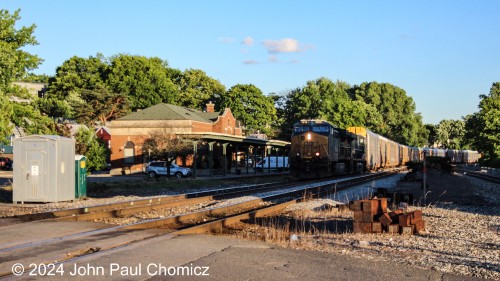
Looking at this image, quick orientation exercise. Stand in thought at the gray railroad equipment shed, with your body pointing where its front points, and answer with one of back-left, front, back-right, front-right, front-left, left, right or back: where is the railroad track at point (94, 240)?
front-left

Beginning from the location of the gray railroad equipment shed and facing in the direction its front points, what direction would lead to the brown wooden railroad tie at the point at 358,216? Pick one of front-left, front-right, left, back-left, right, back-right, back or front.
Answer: left

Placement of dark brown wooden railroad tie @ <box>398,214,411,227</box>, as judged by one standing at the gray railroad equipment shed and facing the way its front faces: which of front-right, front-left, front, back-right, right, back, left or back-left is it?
left

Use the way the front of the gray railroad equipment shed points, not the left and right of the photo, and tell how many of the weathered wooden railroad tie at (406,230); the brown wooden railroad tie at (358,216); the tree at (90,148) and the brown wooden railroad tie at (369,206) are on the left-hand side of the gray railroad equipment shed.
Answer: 3

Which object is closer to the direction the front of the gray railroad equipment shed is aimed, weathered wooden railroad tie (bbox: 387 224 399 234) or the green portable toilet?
the weathered wooden railroad tie

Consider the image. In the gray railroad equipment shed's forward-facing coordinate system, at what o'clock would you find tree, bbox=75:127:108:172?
The tree is roughly at 5 o'clock from the gray railroad equipment shed.

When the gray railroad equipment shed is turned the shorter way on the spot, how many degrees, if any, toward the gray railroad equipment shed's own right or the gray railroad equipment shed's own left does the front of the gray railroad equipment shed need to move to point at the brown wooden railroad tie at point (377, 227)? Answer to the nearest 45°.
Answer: approximately 90° to the gray railroad equipment shed's own left

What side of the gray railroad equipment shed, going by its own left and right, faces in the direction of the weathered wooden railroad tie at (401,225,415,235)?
left

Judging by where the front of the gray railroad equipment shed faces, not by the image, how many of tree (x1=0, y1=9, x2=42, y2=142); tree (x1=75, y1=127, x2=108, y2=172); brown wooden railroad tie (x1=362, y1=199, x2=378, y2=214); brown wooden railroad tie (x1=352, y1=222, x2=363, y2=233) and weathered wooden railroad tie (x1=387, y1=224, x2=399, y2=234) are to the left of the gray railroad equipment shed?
3

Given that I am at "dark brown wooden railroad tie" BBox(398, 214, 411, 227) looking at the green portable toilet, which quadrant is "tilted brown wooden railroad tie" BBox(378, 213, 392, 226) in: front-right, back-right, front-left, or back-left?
front-left

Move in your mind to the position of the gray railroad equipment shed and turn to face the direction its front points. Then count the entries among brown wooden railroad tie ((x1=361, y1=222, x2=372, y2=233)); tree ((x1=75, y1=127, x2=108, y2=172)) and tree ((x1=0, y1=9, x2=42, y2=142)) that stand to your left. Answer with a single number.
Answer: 1

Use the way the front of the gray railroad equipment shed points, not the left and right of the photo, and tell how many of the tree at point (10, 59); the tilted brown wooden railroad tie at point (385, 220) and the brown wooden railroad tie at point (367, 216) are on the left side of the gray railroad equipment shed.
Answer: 2

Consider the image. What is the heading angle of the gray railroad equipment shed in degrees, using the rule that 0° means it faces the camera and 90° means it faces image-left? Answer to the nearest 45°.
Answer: approximately 45°

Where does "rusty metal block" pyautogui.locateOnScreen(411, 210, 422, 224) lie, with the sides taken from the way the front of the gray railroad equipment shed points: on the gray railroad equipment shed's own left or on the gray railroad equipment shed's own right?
on the gray railroad equipment shed's own left

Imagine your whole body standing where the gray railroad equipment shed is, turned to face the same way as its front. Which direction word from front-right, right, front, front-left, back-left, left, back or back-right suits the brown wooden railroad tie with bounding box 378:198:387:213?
left

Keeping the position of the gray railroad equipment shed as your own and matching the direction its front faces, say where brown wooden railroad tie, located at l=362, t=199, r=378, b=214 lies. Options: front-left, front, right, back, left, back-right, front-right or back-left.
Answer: left

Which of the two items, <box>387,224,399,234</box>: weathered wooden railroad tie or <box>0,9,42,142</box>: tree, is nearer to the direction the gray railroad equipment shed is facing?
the weathered wooden railroad tie

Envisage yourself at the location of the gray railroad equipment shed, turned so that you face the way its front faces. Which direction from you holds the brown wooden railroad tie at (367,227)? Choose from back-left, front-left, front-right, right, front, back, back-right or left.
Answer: left

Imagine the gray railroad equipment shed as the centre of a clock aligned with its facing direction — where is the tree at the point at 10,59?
The tree is roughly at 4 o'clock from the gray railroad equipment shed.

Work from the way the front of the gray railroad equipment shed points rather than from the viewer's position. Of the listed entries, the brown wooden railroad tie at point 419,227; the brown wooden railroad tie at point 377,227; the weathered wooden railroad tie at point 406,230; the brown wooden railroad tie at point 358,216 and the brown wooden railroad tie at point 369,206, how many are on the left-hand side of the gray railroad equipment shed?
5
